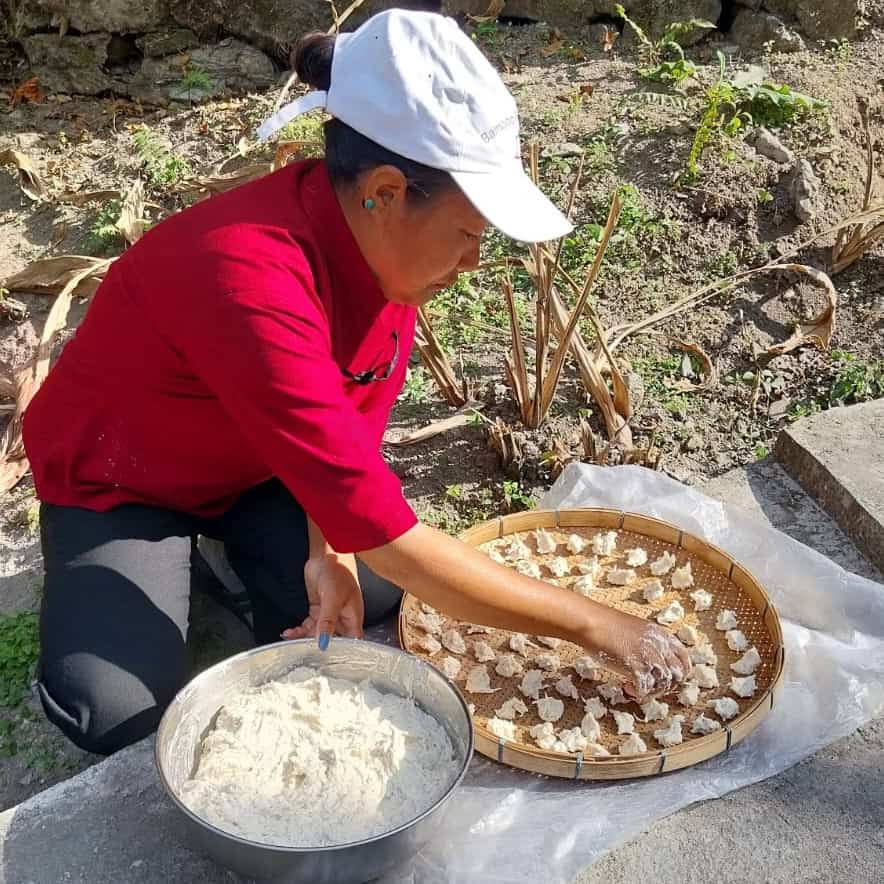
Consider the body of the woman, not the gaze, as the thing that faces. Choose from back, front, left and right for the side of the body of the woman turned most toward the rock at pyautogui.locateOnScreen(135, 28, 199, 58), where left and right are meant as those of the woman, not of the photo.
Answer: left

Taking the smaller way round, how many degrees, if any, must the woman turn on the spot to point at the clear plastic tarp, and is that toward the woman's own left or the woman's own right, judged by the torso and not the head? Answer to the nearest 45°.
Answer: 0° — they already face it

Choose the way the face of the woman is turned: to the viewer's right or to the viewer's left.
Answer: to the viewer's right

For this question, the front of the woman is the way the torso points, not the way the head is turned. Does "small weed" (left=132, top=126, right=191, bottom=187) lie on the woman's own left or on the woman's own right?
on the woman's own left

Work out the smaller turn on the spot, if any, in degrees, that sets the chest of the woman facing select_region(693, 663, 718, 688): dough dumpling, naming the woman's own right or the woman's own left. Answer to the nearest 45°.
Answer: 0° — they already face it

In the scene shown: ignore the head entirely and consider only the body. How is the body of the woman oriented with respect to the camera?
to the viewer's right
